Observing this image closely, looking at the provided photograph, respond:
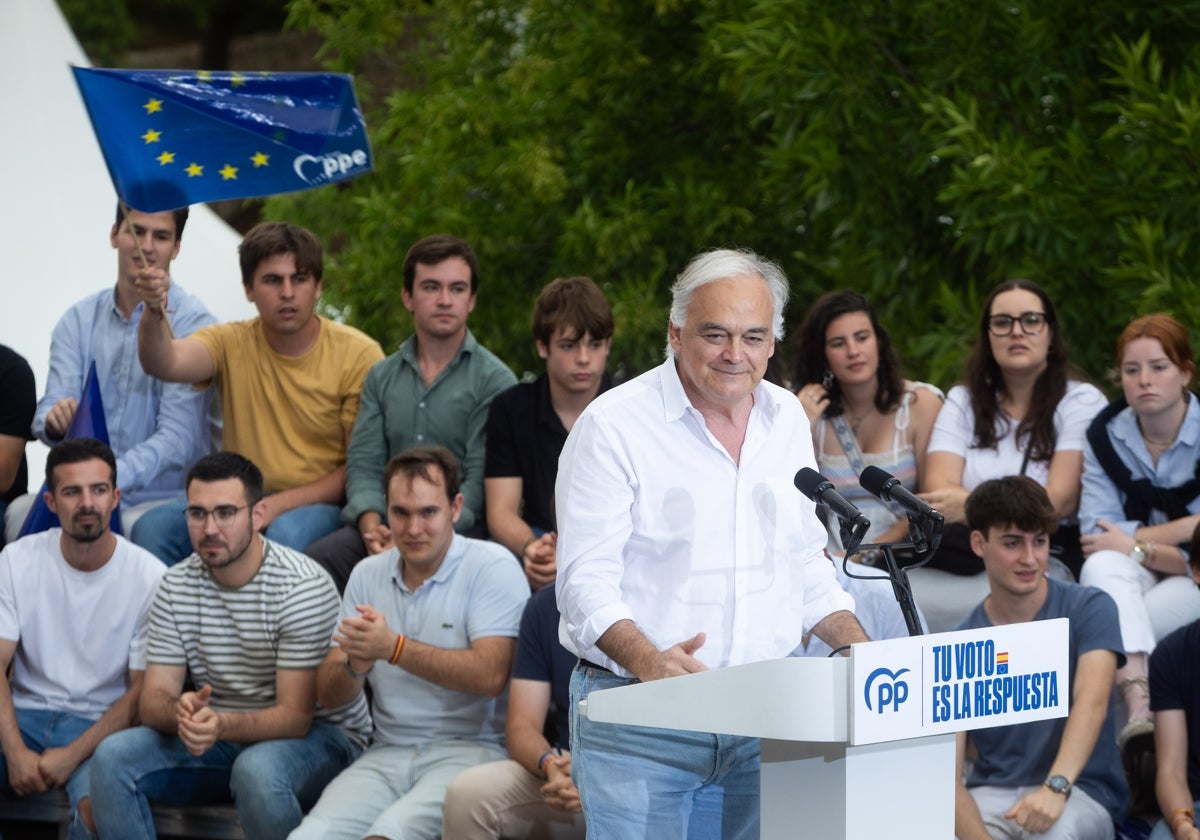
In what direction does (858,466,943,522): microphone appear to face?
to the viewer's left

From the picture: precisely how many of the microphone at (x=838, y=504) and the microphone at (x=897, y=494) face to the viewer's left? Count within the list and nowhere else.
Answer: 2

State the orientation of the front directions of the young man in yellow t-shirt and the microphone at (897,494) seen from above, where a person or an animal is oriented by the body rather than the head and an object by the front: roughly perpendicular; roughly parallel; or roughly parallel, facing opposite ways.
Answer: roughly perpendicular

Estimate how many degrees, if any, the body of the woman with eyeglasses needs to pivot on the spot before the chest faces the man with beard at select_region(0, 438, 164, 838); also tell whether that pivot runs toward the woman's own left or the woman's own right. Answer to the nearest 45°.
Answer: approximately 90° to the woman's own right

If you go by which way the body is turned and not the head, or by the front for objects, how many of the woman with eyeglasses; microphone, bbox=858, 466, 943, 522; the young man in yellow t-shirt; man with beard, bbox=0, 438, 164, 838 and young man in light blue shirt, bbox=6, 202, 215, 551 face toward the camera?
4

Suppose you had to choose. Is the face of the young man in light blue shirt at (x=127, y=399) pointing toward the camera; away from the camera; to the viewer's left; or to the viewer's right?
toward the camera

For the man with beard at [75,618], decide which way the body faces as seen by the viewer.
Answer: toward the camera

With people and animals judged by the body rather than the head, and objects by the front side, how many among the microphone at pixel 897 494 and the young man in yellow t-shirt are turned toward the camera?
1

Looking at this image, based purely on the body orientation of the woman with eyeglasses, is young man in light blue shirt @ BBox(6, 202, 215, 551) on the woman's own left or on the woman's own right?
on the woman's own right

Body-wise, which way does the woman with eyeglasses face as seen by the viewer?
toward the camera

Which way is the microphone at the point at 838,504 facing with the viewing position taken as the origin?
facing to the left of the viewer

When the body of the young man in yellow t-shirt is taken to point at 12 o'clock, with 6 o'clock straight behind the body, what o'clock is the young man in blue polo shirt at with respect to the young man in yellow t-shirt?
The young man in blue polo shirt is roughly at 11 o'clock from the young man in yellow t-shirt.
